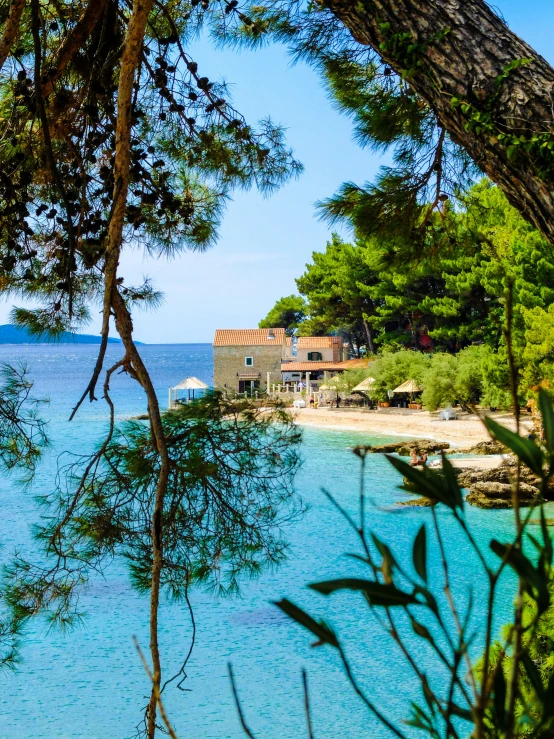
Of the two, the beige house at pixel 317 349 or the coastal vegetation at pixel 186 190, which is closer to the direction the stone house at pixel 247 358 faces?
the coastal vegetation

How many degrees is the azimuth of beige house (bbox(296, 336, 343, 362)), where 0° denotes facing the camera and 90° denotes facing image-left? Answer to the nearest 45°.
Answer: approximately 0°

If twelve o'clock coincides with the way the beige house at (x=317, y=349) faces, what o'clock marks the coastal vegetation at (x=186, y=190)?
The coastal vegetation is roughly at 12 o'clock from the beige house.

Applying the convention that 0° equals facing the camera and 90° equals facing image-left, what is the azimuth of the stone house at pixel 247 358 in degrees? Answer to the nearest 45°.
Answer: approximately 0°

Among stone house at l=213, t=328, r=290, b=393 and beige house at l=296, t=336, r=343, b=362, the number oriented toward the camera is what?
2
